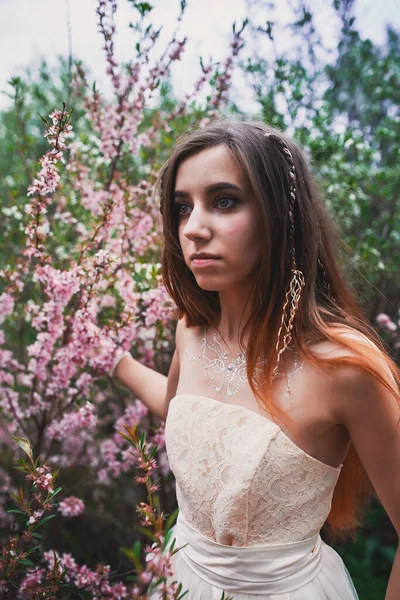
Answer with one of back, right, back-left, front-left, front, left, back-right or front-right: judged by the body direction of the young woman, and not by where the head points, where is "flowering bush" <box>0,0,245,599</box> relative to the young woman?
right

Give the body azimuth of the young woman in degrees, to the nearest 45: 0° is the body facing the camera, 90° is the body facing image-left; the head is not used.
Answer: approximately 45°
